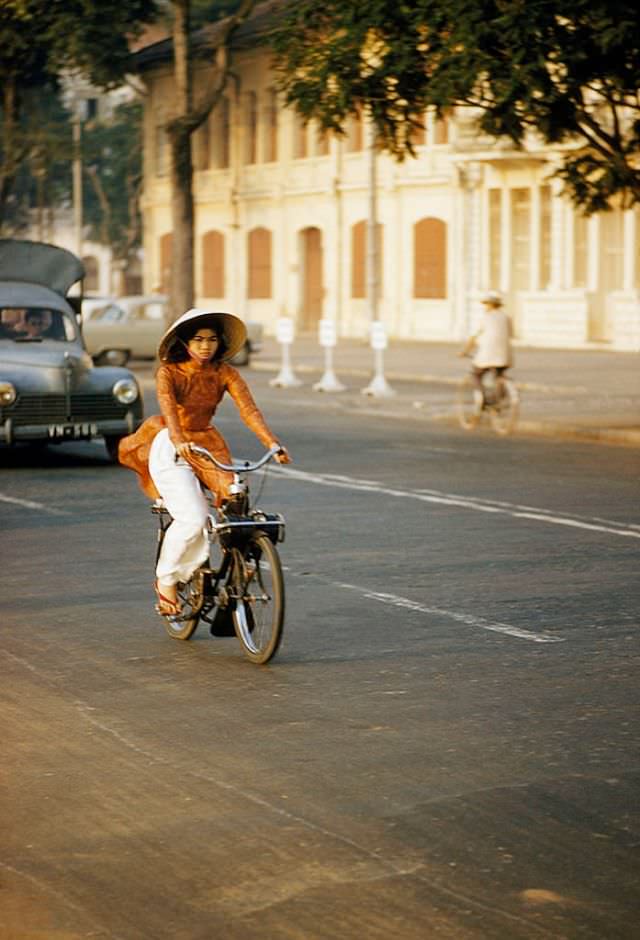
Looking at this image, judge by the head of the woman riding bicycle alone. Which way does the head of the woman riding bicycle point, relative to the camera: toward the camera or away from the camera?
toward the camera

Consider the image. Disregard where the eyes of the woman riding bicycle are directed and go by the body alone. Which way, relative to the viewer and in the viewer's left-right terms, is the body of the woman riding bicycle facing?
facing the viewer and to the right of the viewer

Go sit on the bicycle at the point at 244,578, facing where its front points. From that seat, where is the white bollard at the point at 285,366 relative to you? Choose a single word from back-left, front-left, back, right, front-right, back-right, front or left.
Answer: back-left

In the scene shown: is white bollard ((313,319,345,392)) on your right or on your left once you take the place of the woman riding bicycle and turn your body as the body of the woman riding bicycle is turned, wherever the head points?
on your left

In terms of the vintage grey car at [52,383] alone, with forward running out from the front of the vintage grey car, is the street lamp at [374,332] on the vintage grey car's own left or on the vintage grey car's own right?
on the vintage grey car's own left

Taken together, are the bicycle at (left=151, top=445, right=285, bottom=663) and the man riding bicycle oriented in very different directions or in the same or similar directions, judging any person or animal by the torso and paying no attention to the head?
very different directions

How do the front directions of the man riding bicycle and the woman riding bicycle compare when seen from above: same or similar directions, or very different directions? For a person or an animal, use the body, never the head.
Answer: very different directions

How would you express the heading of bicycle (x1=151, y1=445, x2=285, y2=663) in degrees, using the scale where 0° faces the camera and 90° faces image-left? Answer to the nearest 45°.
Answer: approximately 315°

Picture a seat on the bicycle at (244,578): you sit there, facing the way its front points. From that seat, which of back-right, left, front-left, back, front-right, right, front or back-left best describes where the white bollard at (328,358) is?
back-left
